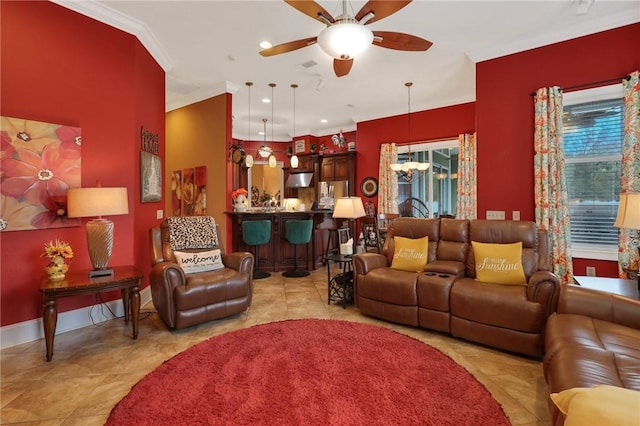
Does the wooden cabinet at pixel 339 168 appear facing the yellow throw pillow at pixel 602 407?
yes

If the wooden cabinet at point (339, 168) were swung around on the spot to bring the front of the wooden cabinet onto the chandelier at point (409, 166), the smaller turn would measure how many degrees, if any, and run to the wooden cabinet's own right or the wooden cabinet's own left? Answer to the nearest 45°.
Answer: approximately 45° to the wooden cabinet's own left

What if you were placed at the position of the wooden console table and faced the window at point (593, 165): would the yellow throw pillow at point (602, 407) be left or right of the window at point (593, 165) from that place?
right

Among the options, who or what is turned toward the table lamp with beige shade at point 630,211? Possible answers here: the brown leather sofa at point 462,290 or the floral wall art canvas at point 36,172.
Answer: the floral wall art canvas

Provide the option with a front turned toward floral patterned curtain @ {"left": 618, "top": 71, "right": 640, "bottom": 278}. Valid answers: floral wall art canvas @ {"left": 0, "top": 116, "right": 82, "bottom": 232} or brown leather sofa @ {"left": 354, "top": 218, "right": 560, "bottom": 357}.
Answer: the floral wall art canvas

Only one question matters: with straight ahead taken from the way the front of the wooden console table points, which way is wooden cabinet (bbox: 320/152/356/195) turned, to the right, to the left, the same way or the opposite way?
to the right

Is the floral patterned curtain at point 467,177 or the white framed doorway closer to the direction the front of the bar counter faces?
the floral patterned curtain

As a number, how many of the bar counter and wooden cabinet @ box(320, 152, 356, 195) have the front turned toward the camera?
2

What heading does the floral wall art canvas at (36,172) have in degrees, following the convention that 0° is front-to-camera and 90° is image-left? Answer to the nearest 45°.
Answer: approximately 315°

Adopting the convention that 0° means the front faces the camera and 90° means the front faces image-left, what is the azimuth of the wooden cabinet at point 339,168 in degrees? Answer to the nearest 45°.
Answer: approximately 0°

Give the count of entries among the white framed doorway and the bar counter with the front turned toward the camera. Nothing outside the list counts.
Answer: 2

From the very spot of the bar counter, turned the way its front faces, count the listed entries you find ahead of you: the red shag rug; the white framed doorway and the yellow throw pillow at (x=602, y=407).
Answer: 2
